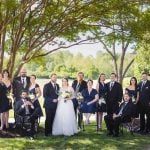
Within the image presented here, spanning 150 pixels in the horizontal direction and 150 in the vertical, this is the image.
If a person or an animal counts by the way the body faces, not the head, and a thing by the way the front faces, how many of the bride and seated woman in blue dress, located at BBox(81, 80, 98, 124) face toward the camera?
2

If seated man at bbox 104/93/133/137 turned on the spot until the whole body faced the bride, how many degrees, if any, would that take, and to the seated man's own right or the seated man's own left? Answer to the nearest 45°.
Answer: approximately 45° to the seated man's own right

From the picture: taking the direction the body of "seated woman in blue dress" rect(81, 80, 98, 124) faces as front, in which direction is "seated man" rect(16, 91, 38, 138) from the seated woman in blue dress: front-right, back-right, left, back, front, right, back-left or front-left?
front-right

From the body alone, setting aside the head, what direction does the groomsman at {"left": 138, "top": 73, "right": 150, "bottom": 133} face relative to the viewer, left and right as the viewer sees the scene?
facing the viewer and to the left of the viewer

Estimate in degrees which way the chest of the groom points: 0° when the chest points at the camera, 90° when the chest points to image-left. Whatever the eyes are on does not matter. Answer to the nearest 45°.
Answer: approximately 315°

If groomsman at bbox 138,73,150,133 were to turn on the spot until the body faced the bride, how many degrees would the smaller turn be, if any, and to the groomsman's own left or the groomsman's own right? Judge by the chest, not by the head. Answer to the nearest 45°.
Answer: approximately 45° to the groomsman's own right

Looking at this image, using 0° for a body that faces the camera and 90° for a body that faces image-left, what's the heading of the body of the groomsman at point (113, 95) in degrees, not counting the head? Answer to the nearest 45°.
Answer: approximately 45°

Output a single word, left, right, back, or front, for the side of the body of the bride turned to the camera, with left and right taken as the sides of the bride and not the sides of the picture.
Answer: front

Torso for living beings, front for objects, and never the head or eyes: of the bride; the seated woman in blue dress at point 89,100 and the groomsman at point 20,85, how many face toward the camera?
3

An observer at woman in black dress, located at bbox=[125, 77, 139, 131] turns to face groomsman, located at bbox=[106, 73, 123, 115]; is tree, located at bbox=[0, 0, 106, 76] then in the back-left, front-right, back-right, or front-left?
front-right

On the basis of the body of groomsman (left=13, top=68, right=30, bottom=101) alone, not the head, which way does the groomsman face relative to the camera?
toward the camera

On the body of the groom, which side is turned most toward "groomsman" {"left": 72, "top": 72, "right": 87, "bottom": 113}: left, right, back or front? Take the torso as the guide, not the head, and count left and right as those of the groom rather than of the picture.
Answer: left
